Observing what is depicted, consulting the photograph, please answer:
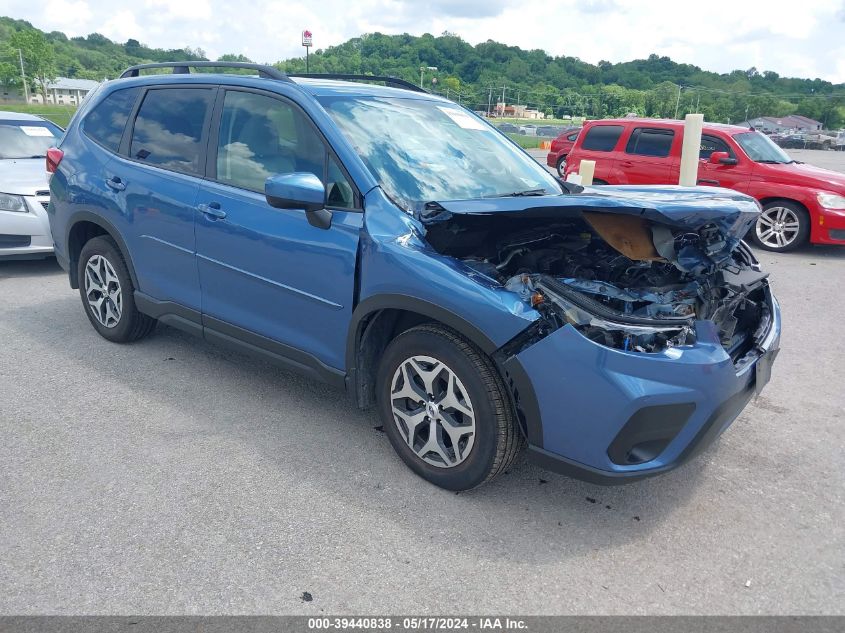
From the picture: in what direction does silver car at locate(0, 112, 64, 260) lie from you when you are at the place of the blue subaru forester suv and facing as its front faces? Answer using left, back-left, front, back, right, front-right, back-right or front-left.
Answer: back

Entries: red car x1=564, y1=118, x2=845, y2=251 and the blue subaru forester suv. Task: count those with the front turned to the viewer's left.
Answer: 0

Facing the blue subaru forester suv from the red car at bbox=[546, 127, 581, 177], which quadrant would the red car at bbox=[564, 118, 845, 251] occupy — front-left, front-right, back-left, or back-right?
front-left

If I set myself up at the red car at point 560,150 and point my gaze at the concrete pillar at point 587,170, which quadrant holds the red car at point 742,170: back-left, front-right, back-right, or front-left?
front-left

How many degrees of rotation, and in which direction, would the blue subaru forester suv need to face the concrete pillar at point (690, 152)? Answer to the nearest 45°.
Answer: approximately 90° to its left

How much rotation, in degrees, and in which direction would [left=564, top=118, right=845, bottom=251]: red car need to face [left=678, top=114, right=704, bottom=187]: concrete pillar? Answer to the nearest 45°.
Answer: approximately 45° to its right

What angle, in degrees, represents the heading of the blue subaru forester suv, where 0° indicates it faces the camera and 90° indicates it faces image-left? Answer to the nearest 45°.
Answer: approximately 315°

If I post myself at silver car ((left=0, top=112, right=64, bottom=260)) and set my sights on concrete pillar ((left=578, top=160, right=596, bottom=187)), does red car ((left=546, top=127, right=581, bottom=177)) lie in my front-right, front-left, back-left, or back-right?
front-left

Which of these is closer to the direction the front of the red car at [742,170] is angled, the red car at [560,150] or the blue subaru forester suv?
the blue subaru forester suv

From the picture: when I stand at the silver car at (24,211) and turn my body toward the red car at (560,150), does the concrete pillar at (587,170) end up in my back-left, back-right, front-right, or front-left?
front-right

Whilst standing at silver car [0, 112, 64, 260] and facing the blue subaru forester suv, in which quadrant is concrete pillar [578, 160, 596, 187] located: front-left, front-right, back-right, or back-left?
front-left

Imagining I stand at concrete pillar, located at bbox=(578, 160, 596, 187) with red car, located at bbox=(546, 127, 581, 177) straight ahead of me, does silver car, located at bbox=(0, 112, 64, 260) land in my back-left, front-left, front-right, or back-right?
back-left

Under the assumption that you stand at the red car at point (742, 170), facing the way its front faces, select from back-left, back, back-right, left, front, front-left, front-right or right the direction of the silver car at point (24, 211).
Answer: right

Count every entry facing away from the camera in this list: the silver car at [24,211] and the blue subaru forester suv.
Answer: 0

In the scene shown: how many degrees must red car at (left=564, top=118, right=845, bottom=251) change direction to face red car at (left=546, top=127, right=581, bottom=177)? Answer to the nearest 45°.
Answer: approximately 180°

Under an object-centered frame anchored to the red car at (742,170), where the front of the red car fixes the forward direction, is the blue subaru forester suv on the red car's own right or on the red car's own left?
on the red car's own right
